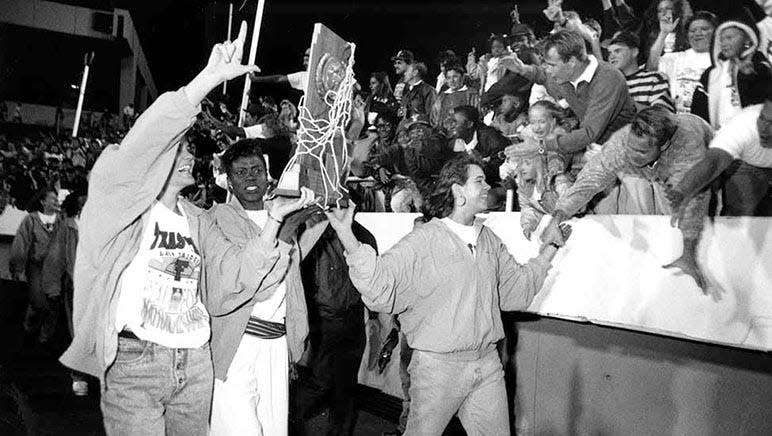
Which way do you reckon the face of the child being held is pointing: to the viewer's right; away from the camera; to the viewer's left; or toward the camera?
toward the camera

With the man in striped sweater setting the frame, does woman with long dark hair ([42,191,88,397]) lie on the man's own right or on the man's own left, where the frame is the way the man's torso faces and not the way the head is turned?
on the man's own right

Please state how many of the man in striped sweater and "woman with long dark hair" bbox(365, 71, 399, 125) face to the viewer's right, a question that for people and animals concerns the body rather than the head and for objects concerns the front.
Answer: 0

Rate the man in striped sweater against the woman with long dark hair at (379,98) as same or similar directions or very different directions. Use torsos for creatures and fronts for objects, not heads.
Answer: same or similar directions

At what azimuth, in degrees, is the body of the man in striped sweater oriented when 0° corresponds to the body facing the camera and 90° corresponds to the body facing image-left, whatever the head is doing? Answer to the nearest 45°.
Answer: approximately 45°

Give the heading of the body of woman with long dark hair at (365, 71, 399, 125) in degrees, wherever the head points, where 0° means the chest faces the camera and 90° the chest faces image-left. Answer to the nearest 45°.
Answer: approximately 45°

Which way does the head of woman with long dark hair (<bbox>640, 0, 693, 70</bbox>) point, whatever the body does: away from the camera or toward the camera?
toward the camera

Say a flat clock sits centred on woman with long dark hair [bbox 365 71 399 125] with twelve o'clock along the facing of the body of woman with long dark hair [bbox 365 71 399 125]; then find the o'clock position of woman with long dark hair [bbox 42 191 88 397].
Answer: woman with long dark hair [bbox 42 191 88 397] is roughly at 2 o'clock from woman with long dark hair [bbox 365 71 399 125].

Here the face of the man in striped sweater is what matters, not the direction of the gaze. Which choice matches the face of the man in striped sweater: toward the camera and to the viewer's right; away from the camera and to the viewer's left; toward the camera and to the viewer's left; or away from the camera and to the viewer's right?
toward the camera and to the viewer's left

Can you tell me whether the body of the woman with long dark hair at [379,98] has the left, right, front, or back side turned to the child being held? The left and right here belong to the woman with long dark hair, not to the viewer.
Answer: left

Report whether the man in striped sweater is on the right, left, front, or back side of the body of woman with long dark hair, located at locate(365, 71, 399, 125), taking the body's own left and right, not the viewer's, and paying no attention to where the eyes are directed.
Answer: left
